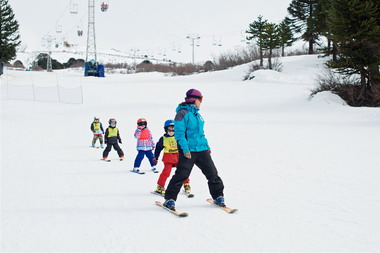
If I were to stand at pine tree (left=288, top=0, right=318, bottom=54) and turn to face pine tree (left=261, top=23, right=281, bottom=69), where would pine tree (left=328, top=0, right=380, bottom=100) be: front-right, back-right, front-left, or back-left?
front-left

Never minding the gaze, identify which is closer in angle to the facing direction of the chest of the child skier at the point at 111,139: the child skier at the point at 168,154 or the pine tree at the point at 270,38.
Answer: the child skier

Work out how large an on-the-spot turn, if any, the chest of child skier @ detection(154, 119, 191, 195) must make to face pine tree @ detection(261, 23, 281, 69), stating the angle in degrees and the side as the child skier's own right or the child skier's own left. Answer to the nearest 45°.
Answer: approximately 135° to the child skier's own left

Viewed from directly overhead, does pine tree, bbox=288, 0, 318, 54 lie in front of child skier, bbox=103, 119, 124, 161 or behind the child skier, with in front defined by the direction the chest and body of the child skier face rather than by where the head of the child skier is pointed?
behind

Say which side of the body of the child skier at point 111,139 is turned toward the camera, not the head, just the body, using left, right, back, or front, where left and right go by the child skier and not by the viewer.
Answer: front

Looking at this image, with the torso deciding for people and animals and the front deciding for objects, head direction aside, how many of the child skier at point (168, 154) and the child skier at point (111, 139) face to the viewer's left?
0

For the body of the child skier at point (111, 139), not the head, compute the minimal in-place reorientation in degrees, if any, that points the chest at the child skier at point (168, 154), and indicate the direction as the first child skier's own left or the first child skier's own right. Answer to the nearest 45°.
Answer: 0° — they already face them

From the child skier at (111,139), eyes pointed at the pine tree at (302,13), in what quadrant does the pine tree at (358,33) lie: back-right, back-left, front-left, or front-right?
front-right

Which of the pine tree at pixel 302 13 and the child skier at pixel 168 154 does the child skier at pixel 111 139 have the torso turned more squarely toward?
the child skier

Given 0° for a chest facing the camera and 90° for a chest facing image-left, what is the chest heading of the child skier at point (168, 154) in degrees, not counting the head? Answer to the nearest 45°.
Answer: approximately 315°
